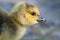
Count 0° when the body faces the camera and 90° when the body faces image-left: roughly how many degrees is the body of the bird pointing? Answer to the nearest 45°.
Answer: approximately 270°
